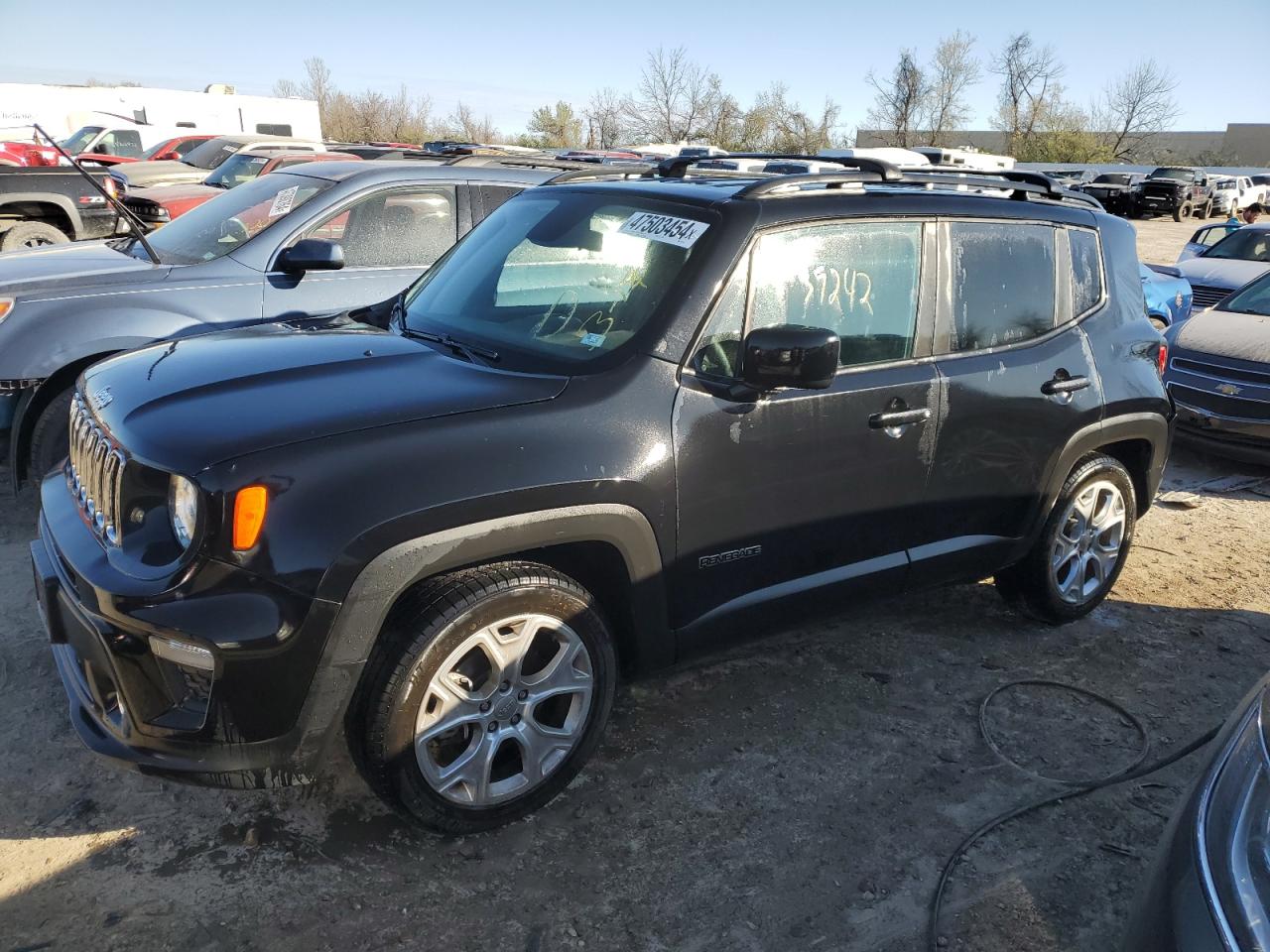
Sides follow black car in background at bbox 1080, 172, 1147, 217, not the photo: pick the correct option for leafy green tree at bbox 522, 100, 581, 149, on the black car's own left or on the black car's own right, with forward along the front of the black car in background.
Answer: on the black car's own right

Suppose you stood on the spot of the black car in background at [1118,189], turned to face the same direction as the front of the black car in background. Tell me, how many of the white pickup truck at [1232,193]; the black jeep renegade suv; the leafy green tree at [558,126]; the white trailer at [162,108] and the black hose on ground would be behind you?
1

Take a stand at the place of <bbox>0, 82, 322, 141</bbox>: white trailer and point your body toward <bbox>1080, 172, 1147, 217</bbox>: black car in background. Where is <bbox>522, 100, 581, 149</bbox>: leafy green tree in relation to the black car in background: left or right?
left

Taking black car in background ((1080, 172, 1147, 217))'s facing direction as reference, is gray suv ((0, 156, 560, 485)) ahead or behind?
ahead

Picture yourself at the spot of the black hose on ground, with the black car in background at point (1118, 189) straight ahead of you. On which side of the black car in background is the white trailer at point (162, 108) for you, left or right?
left

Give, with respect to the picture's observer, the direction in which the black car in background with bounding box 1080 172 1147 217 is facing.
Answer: facing the viewer and to the left of the viewer

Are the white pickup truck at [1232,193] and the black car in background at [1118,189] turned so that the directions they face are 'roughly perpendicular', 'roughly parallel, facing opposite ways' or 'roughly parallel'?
roughly parallel

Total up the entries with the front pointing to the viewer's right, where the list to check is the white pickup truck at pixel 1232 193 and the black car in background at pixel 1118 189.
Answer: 0

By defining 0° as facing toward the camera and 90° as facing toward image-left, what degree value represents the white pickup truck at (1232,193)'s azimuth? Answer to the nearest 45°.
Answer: approximately 45°

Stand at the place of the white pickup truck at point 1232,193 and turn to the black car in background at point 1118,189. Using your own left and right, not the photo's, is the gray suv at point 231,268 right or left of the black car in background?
left

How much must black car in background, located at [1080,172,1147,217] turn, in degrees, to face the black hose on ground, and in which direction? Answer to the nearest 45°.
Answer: approximately 45° to its left

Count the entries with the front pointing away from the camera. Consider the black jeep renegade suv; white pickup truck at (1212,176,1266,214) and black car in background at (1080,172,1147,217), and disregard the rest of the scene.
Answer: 0
